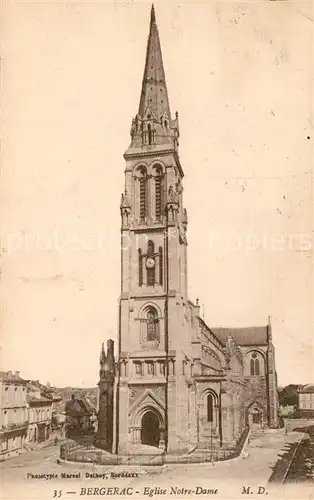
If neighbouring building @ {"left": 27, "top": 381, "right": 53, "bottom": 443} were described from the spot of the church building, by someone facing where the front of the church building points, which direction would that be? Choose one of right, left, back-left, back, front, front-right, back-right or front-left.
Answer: right

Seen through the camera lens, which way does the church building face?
facing the viewer

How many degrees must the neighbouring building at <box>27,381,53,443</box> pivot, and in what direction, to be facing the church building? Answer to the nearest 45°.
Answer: approximately 45° to its left

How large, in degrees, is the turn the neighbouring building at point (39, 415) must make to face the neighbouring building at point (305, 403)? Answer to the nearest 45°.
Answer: approximately 45° to its left

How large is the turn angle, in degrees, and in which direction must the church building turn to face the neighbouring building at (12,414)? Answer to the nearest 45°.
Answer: approximately 45° to its right
